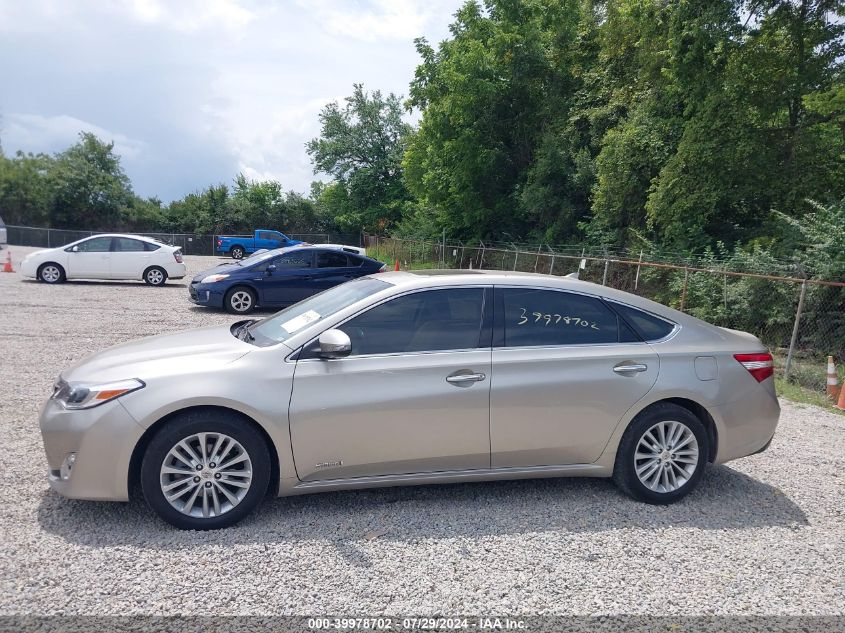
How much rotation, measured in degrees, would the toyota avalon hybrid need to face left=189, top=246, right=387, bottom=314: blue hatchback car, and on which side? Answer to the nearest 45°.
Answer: approximately 90° to its right

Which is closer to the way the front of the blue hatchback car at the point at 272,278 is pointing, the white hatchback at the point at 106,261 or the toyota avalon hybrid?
the white hatchback

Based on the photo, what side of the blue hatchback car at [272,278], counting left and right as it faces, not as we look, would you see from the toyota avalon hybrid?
left

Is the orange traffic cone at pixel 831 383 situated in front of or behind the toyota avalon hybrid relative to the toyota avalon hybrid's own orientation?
behind

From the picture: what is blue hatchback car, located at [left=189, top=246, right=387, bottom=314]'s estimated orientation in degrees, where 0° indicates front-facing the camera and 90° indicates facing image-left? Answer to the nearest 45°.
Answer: approximately 90°

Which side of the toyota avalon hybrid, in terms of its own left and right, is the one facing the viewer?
left

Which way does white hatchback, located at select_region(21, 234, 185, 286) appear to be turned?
to the viewer's left

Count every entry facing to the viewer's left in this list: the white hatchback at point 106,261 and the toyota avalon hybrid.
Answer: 2

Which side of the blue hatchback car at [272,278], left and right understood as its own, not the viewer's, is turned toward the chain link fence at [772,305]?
back
